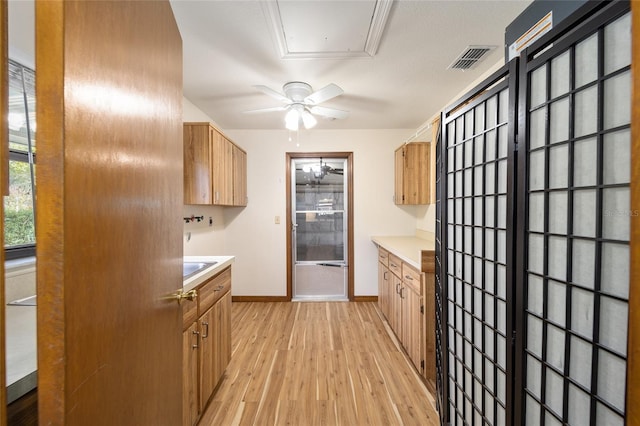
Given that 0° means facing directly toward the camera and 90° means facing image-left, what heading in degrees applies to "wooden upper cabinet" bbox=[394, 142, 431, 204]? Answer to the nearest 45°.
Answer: approximately 90°

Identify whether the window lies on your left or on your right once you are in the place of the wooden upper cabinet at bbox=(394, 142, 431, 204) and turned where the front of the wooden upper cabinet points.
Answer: on your left

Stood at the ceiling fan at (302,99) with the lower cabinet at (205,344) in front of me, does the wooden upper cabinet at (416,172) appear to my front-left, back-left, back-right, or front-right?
back-left

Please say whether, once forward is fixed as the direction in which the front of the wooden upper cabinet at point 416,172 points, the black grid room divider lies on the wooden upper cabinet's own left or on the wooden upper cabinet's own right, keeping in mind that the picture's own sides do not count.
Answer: on the wooden upper cabinet's own left

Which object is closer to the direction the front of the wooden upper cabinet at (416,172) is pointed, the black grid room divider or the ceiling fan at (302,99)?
the ceiling fan

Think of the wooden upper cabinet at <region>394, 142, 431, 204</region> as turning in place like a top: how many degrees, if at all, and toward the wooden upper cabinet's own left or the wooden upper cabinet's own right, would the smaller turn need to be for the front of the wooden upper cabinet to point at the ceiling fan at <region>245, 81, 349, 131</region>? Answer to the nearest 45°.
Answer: approximately 45° to the wooden upper cabinet's own left

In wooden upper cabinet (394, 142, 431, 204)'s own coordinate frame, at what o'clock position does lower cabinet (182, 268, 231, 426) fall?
The lower cabinet is roughly at 10 o'clock from the wooden upper cabinet.
